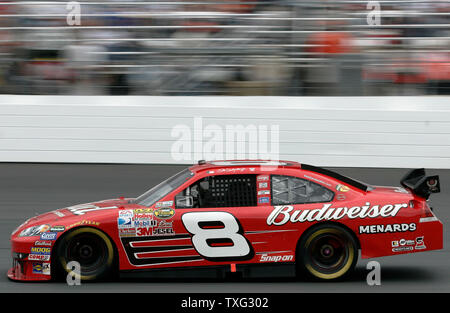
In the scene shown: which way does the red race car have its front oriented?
to the viewer's left
